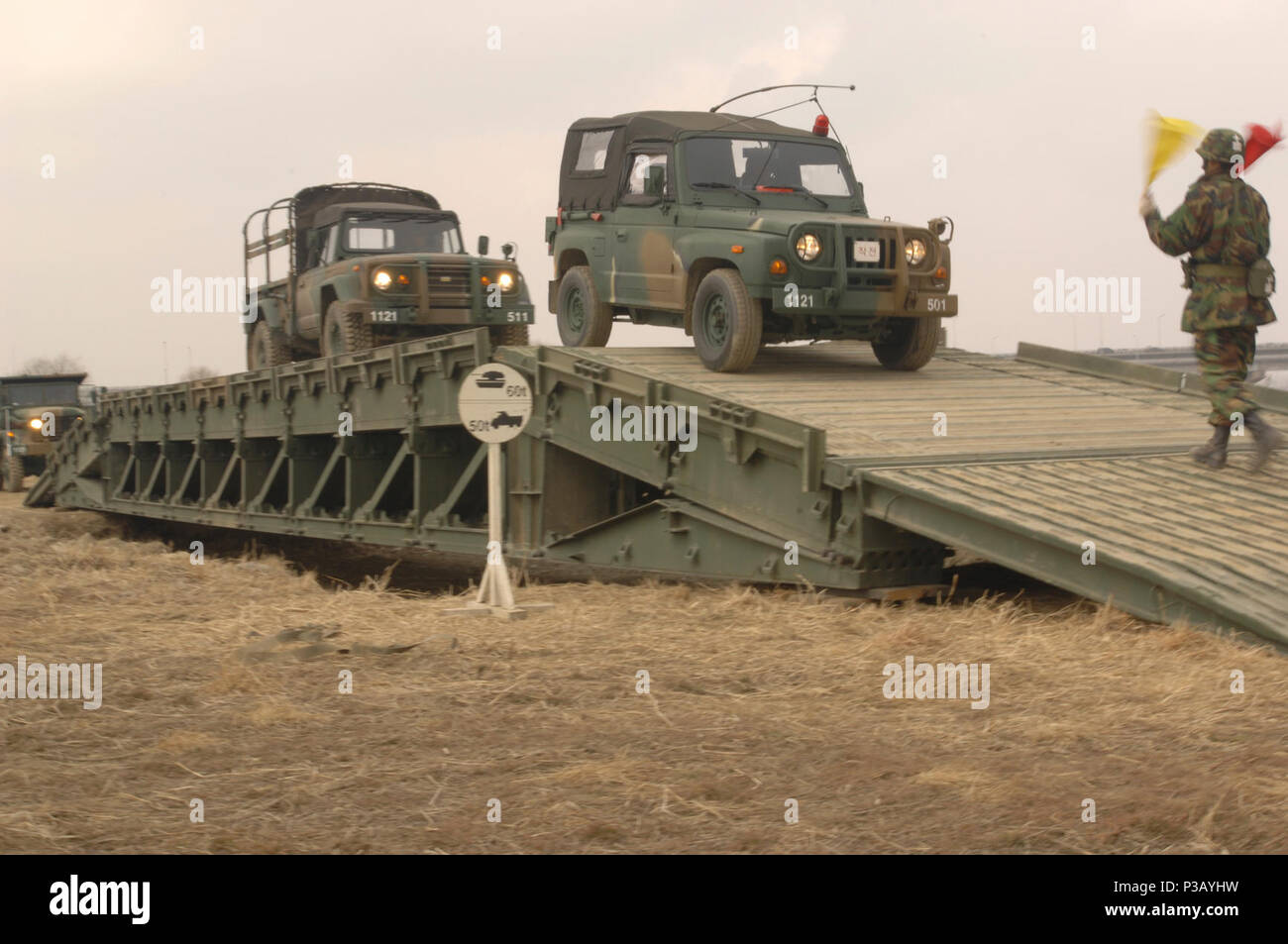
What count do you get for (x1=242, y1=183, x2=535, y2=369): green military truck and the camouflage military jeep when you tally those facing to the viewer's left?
0

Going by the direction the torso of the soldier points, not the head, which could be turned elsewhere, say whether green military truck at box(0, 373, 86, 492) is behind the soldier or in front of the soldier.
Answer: in front

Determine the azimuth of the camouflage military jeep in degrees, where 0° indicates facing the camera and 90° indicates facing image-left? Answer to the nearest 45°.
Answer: approximately 315°

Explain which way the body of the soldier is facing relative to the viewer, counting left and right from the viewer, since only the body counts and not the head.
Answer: facing away from the viewer and to the left of the viewer

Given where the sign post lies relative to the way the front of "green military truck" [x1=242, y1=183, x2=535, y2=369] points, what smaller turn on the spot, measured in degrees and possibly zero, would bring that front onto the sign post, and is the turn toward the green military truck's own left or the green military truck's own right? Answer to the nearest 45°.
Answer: approximately 45° to the green military truck's own right

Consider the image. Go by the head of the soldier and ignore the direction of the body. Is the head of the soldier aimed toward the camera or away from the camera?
away from the camera

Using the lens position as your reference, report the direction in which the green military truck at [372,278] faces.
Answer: facing the viewer and to the right of the viewer

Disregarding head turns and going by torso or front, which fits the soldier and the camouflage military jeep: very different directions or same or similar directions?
very different directions

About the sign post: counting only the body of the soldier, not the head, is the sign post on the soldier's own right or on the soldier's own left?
on the soldier's own left

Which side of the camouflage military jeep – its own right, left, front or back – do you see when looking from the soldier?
front

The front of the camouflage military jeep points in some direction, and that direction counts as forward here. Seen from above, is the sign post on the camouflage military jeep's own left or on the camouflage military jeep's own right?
on the camouflage military jeep's own right
